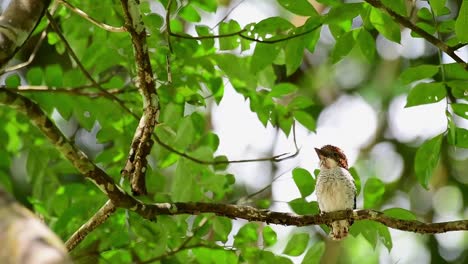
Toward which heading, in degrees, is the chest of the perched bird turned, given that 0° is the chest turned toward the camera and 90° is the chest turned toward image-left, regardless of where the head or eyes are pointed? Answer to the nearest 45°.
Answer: approximately 45°

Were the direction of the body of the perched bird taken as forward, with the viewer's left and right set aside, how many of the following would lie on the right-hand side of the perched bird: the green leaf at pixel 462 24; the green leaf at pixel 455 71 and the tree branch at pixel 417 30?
0

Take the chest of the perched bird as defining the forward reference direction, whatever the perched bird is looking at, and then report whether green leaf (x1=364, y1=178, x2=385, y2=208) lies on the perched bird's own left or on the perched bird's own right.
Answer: on the perched bird's own left

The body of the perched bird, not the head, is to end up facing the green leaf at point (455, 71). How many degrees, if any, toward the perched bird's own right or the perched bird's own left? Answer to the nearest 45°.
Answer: approximately 90° to the perched bird's own left

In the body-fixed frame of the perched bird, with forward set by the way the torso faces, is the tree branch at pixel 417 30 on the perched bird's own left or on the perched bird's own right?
on the perched bird's own left

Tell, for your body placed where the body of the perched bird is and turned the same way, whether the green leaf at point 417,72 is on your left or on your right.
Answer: on your left
